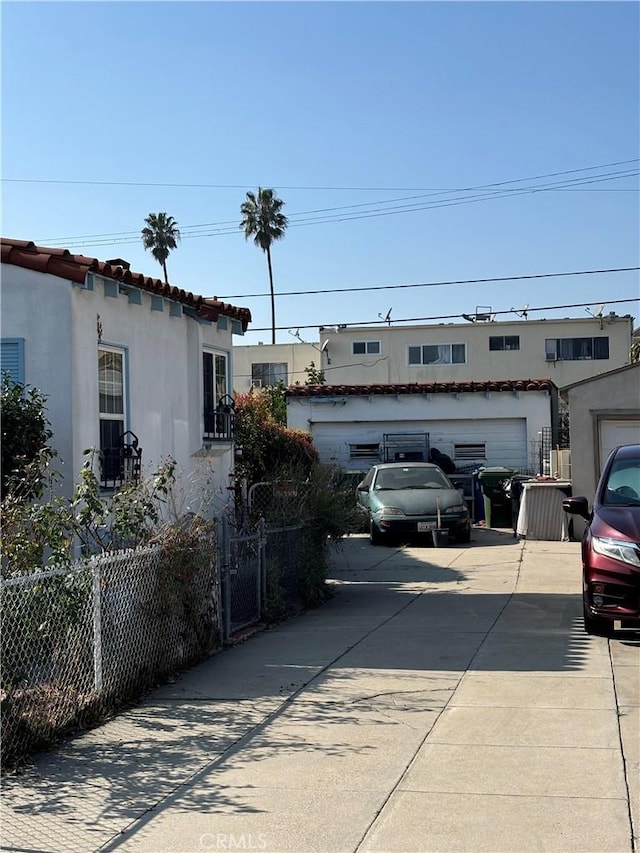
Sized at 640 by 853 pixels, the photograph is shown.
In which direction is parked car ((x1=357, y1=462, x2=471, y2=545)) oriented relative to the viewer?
toward the camera

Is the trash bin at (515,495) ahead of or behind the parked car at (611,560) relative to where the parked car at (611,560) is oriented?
behind

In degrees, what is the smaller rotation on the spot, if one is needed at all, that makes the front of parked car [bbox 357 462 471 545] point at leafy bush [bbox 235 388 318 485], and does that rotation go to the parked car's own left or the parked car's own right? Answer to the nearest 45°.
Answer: approximately 90° to the parked car's own right

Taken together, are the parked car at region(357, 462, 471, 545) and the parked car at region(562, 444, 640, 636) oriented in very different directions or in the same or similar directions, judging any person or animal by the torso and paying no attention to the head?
same or similar directions

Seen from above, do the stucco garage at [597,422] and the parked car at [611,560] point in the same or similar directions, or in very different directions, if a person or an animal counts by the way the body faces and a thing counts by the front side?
same or similar directions

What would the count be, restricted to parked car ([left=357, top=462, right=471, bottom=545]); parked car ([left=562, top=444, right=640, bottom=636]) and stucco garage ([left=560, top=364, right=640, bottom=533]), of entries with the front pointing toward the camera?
3

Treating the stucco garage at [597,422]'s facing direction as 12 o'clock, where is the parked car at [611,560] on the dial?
The parked car is roughly at 12 o'clock from the stucco garage.

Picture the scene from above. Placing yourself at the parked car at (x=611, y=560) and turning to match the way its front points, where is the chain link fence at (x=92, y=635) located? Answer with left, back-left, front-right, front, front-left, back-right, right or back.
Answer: front-right

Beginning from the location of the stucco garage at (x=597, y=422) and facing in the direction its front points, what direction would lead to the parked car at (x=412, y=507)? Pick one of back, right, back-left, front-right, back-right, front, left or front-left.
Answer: right

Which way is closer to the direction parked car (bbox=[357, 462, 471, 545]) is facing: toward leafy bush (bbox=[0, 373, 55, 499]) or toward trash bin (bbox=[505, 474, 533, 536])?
the leafy bush

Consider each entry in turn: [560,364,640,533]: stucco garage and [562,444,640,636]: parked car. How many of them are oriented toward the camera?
2

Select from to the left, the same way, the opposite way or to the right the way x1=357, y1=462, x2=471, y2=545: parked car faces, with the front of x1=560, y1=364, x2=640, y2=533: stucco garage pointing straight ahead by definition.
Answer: the same way

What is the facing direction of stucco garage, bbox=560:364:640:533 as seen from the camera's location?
facing the viewer

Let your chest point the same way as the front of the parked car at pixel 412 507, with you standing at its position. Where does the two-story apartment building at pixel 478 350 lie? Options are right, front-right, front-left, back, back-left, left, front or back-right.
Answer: back
